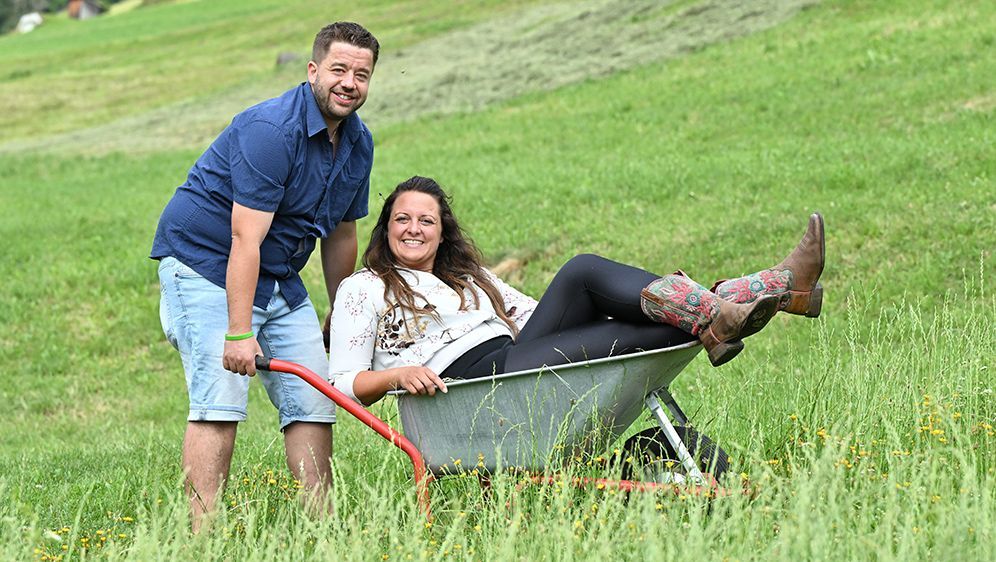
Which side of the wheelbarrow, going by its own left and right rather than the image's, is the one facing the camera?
right

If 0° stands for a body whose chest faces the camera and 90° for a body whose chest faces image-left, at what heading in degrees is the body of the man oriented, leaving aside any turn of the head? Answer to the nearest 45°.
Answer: approximately 315°
